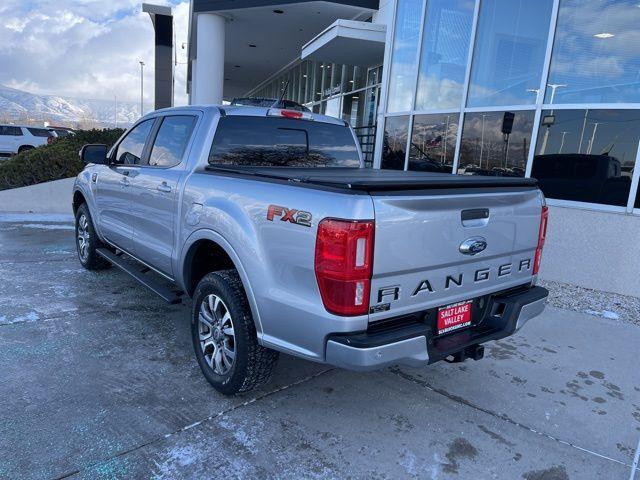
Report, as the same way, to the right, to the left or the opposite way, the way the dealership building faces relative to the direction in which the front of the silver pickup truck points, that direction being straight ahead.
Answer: to the left

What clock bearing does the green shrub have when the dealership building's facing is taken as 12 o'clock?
The green shrub is roughly at 2 o'clock from the dealership building.

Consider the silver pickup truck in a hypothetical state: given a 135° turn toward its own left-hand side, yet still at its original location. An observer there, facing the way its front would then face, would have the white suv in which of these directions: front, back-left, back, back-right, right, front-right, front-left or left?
back-right

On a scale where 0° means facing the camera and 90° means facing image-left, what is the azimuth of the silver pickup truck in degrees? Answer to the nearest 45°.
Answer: approximately 135°

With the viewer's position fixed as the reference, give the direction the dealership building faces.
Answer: facing the viewer and to the left of the viewer

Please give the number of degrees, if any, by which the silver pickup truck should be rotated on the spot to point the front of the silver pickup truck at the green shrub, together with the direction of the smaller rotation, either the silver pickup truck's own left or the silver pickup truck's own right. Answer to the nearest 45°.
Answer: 0° — it already faces it

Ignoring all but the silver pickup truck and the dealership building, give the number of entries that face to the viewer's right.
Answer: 0

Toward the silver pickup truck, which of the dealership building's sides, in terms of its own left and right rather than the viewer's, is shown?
front

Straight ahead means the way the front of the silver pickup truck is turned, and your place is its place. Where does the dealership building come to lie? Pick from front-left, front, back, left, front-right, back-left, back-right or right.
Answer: right
